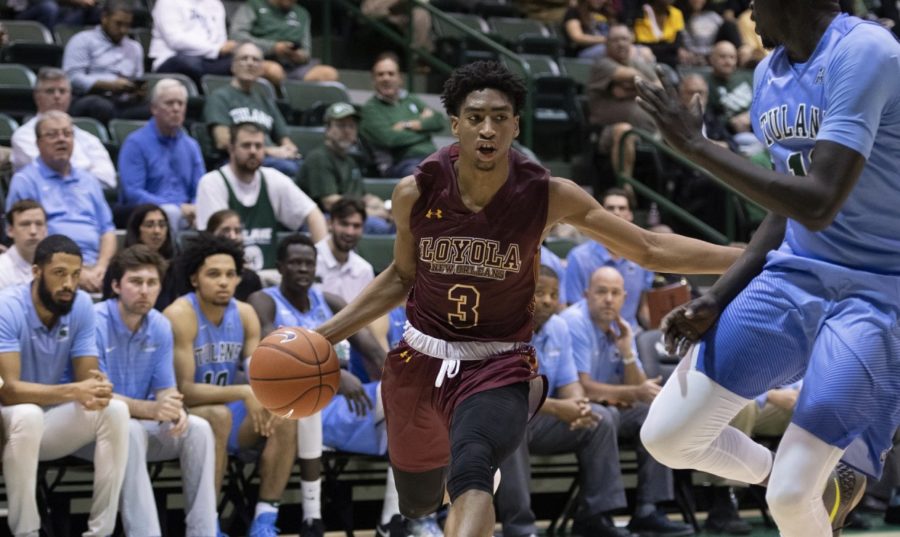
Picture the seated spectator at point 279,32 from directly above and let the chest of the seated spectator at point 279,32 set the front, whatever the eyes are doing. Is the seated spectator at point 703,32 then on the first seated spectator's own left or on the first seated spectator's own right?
on the first seated spectator's own left

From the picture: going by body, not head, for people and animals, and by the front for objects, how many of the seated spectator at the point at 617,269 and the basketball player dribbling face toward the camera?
2

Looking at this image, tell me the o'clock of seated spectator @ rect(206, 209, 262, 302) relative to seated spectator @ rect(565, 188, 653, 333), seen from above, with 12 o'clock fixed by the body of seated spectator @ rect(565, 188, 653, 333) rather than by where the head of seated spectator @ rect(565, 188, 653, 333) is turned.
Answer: seated spectator @ rect(206, 209, 262, 302) is roughly at 2 o'clock from seated spectator @ rect(565, 188, 653, 333).

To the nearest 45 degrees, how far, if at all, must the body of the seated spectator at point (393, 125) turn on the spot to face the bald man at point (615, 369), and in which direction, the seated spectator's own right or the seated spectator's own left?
approximately 45° to the seated spectator's own left

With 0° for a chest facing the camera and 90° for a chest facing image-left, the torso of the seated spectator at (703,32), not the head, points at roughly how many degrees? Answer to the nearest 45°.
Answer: approximately 0°

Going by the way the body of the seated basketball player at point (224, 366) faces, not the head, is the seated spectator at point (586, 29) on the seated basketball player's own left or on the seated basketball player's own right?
on the seated basketball player's own left

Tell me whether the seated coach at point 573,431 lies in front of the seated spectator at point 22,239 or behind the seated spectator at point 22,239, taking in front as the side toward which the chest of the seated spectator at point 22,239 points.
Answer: in front

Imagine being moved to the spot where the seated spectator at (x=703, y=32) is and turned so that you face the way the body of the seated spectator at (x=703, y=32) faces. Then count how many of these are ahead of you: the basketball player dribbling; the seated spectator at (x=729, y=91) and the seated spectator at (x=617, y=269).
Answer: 3

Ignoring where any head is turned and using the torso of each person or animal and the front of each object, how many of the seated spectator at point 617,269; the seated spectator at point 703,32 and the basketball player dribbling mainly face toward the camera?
3

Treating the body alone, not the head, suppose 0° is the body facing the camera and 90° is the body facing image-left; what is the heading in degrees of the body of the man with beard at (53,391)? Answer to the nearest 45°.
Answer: approximately 315°

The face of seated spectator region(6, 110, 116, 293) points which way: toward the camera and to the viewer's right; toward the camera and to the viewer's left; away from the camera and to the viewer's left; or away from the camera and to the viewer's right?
toward the camera and to the viewer's right

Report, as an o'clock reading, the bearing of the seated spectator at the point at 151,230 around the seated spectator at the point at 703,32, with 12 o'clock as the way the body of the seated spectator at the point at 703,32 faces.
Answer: the seated spectator at the point at 151,230 is roughly at 1 o'clock from the seated spectator at the point at 703,32.

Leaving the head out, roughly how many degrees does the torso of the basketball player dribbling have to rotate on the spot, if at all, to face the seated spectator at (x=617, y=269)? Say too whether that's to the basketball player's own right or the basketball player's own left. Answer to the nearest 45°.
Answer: approximately 180°

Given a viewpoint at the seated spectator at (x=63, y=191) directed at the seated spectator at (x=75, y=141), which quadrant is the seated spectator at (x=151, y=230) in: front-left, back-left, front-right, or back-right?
back-right

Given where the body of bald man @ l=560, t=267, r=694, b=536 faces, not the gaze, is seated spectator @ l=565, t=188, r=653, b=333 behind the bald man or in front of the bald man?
behind

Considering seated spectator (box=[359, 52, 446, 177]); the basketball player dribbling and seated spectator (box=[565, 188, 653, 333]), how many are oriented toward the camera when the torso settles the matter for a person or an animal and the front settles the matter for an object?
3
